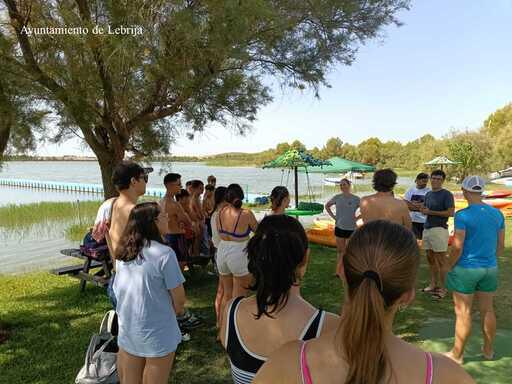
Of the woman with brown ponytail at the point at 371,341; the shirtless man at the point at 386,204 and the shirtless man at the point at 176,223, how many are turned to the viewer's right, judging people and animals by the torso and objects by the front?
1

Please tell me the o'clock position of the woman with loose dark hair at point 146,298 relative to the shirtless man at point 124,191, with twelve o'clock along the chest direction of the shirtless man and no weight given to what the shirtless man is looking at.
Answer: The woman with loose dark hair is roughly at 3 o'clock from the shirtless man.

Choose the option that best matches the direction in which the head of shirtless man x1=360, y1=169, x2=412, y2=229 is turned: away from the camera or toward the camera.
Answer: away from the camera

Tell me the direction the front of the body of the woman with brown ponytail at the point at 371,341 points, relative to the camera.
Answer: away from the camera

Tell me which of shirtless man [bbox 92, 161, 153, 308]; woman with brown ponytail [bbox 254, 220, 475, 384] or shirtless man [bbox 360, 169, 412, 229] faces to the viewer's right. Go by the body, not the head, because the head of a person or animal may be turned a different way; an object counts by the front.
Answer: shirtless man [bbox 92, 161, 153, 308]

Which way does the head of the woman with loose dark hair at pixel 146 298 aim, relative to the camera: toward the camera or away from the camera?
away from the camera

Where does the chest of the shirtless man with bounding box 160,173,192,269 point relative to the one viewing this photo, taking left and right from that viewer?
facing to the right of the viewer

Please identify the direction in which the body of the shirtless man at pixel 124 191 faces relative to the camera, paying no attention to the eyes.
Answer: to the viewer's right

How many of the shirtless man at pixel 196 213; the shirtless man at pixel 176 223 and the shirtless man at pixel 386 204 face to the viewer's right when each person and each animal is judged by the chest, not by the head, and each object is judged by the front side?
2

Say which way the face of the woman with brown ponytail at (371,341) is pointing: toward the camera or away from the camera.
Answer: away from the camera

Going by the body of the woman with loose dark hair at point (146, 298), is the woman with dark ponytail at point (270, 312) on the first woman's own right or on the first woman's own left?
on the first woman's own right

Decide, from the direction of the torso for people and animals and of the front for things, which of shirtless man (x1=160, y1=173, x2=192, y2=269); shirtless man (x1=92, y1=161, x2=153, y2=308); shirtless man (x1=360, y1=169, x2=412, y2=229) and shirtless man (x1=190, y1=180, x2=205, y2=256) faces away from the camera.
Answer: shirtless man (x1=360, y1=169, x2=412, y2=229)

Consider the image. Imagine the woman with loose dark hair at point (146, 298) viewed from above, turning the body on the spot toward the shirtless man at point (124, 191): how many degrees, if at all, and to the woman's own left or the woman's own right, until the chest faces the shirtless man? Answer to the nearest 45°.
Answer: approximately 45° to the woman's own left

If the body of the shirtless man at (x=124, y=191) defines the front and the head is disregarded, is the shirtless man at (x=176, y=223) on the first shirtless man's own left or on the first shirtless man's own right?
on the first shirtless man's own left

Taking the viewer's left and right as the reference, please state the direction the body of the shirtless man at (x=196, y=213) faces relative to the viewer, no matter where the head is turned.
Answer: facing to the right of the viewer
